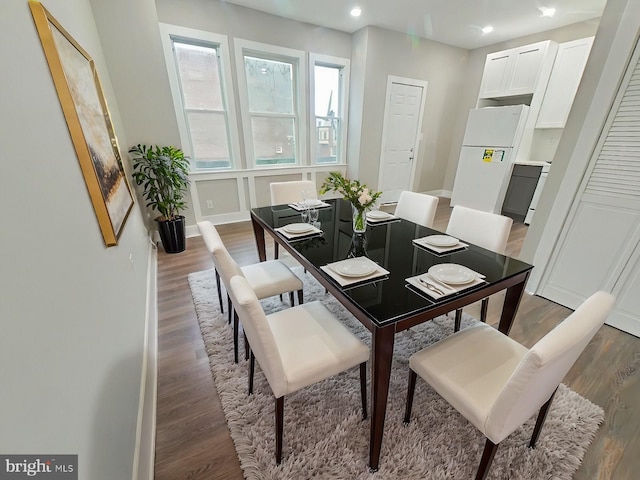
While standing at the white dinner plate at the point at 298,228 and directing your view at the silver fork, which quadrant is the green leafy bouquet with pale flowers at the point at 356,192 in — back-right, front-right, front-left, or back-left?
front-left

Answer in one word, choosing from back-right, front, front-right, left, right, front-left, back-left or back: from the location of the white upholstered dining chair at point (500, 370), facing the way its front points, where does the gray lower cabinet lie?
front-right

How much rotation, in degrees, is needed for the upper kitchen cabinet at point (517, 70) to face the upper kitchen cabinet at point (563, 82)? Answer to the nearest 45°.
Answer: approximately 135° to its left

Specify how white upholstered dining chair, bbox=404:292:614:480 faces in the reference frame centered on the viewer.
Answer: facing away from the viewer and to the left of the viewer

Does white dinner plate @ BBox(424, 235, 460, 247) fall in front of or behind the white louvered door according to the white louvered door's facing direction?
in front

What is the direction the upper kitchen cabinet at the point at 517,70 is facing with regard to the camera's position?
facing the viewer and to the left of the viewer

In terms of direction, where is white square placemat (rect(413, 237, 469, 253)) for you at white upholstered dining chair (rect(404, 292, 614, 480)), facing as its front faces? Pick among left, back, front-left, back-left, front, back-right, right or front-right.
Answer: front

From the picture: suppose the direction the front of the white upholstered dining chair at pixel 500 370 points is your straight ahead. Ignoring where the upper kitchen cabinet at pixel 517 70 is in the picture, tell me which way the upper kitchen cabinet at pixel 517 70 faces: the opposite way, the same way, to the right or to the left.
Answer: to the left

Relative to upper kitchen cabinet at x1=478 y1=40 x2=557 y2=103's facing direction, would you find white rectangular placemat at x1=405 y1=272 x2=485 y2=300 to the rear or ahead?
ahead

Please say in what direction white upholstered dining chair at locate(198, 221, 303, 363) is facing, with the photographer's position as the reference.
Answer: facing to the right of the viewer

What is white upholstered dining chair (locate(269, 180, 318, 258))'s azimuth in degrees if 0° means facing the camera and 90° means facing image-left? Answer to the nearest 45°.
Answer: approximately 315°
